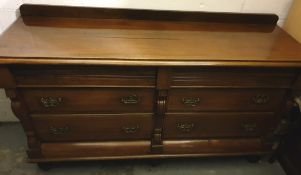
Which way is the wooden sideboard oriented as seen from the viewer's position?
toward the camera
